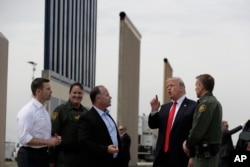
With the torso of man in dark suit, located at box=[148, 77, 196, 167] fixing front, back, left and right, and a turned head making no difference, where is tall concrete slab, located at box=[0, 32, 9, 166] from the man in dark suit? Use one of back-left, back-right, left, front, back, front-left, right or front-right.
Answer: right

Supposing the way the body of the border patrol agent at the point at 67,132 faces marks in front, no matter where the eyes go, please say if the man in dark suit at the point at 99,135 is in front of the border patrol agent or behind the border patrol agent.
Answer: in front

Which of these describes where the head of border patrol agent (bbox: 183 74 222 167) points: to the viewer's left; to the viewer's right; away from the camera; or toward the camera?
to the viewer's left

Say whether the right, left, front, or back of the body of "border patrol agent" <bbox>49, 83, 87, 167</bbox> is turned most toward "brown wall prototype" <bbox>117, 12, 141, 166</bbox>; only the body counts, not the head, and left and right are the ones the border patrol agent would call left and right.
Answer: left

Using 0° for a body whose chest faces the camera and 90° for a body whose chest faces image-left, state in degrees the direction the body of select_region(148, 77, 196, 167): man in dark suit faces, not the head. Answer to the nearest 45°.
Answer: approximately 45°

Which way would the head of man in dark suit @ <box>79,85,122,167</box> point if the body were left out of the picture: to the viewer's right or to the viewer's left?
to the viewer's right

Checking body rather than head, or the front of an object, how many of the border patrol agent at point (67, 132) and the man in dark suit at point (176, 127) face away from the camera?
0

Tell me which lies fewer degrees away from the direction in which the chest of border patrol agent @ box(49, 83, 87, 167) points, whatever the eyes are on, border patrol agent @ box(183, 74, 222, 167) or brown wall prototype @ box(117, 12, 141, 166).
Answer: the border patrol agent

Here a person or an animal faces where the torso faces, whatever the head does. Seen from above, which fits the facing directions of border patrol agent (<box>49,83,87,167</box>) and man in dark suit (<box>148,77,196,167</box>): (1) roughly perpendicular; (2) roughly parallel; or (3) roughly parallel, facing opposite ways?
roughly perpendicular

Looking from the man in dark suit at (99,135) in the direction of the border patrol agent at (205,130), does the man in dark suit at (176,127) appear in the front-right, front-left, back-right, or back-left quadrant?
front-left

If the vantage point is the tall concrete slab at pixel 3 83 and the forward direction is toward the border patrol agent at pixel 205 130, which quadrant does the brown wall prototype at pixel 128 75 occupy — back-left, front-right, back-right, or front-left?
front-left

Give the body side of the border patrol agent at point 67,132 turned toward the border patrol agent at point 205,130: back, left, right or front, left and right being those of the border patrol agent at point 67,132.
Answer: front

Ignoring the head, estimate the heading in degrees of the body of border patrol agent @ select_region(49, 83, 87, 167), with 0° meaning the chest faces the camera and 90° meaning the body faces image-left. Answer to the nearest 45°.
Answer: approximately 315°
